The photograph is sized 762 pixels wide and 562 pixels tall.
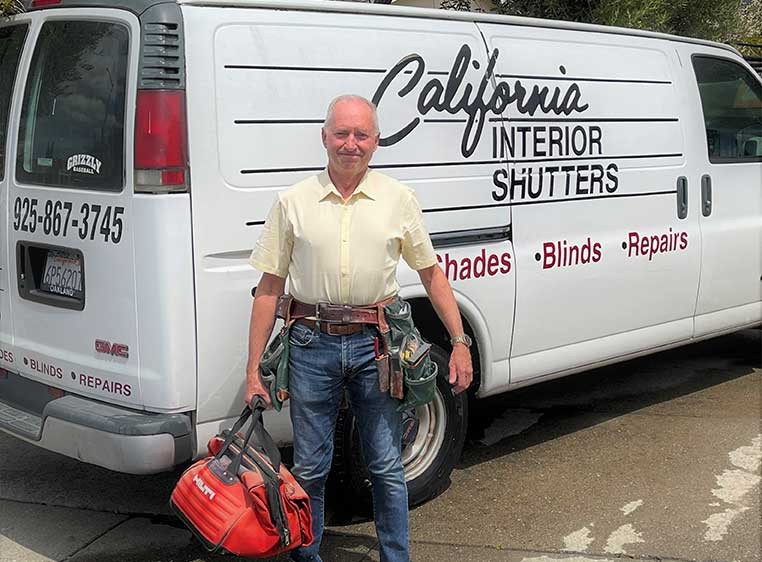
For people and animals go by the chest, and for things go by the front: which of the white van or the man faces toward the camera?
the man

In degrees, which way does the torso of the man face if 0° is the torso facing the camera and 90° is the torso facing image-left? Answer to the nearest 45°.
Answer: approximately 0°

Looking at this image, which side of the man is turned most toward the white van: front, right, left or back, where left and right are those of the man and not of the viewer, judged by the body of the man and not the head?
back

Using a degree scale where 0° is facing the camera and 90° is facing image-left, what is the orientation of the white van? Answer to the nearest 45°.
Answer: approximately 225°

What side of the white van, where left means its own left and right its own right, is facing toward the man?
right

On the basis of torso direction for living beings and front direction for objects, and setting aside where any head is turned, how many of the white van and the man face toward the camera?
1

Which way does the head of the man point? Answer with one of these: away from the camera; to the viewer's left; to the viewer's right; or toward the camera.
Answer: toward the camera
